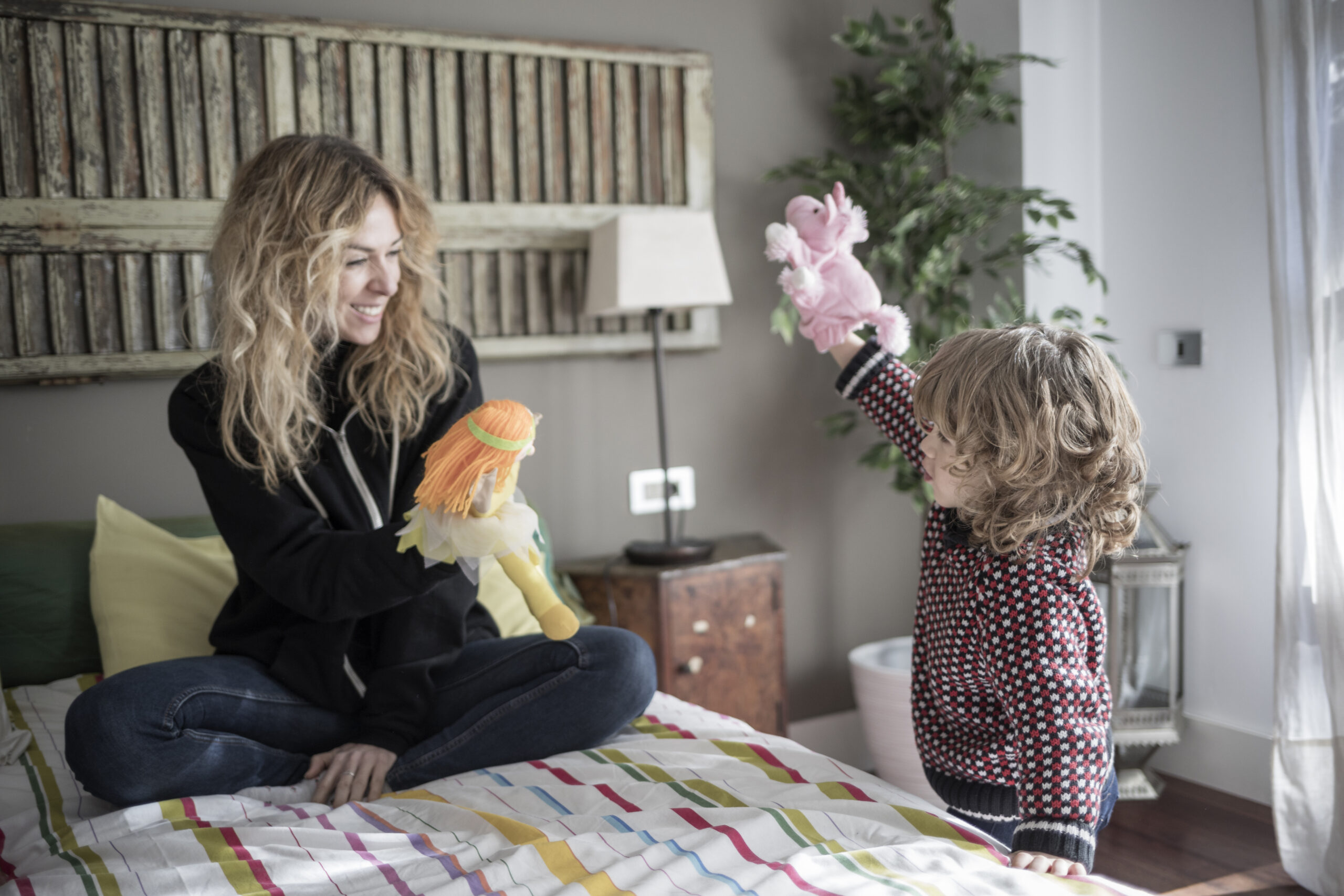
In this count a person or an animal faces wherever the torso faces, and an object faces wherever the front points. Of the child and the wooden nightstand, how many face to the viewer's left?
1

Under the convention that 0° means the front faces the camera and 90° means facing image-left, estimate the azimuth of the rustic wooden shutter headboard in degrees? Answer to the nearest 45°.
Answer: approximately 315°

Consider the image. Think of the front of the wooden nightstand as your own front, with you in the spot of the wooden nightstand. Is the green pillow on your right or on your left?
on your right

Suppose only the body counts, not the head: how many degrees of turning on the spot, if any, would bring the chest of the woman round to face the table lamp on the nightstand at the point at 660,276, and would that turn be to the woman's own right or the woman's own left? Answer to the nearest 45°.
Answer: approximately 90° to the woman's own left

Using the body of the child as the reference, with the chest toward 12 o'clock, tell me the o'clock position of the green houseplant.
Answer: The green houseplant is roughly at 3 o'clock from the child.

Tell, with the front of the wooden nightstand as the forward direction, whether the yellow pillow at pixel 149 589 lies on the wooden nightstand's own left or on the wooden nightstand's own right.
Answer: on the wooden nightstand's own right

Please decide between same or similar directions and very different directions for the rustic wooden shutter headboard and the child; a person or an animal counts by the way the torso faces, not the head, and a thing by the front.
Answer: very different directions

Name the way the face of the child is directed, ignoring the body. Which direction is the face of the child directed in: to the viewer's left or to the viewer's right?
to the viewer's left

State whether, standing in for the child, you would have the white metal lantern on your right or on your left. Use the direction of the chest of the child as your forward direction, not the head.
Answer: on your right

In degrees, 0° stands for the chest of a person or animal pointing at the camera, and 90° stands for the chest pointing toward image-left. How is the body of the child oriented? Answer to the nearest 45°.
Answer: approximately 90°
